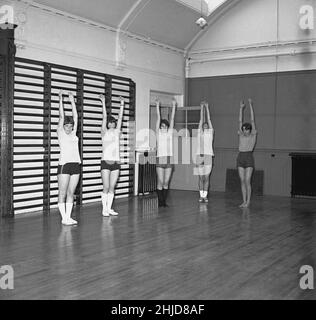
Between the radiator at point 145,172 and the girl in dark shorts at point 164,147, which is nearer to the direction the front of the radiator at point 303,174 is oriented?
the girl in dark shorts

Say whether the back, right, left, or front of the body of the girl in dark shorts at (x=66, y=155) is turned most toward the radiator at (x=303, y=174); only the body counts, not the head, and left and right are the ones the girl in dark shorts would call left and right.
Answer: left

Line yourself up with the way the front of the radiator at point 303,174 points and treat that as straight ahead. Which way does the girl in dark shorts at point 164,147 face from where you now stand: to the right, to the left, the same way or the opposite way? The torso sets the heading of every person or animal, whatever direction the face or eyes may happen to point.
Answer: the same way

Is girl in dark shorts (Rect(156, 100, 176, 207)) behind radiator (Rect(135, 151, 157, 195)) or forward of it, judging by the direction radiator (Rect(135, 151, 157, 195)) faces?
forward

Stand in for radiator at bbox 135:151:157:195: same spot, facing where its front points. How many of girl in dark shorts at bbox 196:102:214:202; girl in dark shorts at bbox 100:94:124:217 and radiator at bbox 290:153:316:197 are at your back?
0

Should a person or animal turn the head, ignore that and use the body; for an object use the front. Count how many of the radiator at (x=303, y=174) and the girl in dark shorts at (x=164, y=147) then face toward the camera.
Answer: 2

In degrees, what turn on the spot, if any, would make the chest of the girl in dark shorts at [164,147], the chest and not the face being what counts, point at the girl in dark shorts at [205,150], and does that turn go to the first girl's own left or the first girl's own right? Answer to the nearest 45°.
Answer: approximately 135° to the first girl's own left

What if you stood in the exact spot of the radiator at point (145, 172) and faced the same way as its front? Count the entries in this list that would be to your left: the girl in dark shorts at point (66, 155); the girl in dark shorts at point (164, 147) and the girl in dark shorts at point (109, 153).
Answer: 0

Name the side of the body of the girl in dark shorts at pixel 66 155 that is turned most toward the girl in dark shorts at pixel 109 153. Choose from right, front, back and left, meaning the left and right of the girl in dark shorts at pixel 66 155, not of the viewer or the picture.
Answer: left

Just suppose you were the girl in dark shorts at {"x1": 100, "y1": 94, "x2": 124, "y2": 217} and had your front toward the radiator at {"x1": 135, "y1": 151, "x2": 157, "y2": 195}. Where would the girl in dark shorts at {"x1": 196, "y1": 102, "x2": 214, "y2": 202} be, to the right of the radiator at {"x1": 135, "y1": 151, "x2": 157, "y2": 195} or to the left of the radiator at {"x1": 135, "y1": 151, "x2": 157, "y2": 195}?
right

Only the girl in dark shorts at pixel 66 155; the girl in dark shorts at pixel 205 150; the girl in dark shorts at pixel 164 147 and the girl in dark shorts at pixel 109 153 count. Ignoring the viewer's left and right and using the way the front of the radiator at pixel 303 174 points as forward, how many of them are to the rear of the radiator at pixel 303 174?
0

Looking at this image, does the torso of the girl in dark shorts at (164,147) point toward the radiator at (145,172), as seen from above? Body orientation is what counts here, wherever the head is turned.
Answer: no

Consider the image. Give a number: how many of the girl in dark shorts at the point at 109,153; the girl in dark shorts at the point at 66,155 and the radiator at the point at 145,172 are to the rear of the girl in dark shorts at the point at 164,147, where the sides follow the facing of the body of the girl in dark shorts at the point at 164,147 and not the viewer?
1

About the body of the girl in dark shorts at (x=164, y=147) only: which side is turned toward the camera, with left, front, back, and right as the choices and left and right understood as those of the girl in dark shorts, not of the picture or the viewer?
front

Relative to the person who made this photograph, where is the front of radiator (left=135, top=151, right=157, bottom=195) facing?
facing the viewer and to the right of the viewer

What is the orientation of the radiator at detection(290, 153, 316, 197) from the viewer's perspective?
toward the camera

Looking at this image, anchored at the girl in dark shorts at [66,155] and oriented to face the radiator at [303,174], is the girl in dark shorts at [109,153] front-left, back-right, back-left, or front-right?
front-left

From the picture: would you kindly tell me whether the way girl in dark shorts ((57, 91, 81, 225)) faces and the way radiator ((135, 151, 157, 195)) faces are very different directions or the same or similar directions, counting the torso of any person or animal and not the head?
same or similar directions
